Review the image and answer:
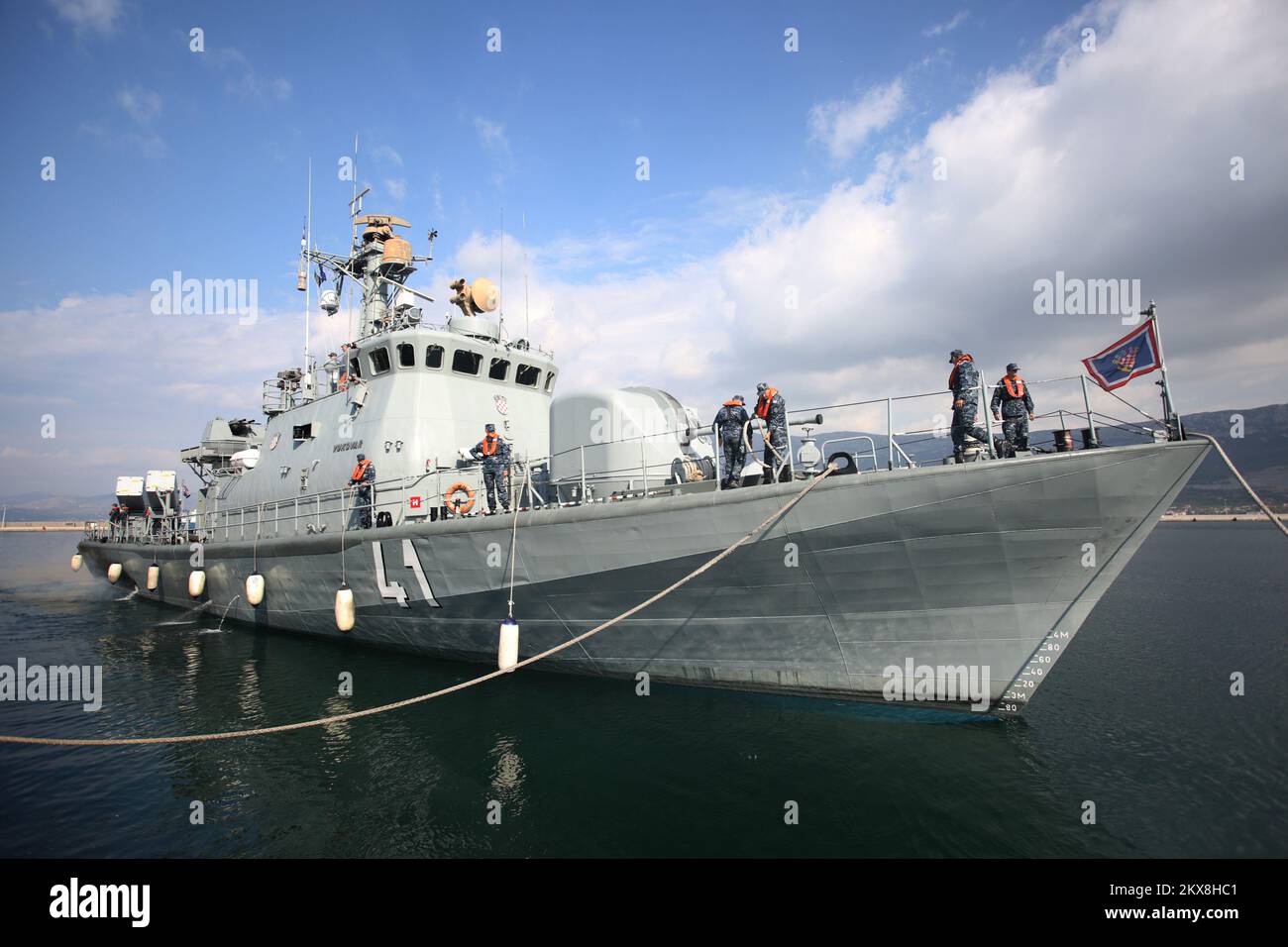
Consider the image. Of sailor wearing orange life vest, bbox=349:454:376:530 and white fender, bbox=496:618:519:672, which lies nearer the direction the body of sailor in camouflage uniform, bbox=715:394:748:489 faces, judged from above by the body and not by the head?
the sailor wearing orange life vest

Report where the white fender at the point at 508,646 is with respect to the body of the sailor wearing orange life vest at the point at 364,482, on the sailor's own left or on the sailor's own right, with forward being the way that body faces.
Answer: on the sailor's own left

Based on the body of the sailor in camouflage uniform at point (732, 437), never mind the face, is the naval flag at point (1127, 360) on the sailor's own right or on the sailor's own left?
on the sailor's own right

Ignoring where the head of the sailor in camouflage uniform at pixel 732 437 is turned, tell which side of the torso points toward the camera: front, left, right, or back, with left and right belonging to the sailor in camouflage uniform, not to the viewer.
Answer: back

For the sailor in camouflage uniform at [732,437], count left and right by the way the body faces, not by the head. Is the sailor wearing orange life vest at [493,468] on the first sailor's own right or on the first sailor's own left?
on the first sailor's own left

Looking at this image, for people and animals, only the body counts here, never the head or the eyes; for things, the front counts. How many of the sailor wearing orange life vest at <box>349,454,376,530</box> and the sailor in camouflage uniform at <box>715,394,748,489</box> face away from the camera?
1

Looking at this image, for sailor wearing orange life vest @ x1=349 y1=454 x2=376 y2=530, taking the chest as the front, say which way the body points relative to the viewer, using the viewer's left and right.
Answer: facing the viewer and to the left of the viewer

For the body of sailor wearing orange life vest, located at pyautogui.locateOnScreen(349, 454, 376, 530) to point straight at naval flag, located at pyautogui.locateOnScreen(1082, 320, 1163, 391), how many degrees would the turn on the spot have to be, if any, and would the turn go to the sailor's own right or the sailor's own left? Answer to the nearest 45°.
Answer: approximately 90° to the sailor's own left

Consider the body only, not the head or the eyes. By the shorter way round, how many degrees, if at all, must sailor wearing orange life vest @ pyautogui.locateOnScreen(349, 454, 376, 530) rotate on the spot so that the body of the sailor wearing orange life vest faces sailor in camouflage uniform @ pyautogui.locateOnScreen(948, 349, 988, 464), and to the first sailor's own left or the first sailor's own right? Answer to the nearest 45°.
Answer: approximately 90° to the first sailor's own left

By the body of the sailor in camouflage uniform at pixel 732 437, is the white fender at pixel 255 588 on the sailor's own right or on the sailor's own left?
on the sailor's own left

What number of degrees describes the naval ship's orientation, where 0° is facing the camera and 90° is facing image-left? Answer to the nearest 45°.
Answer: approximately 315°
